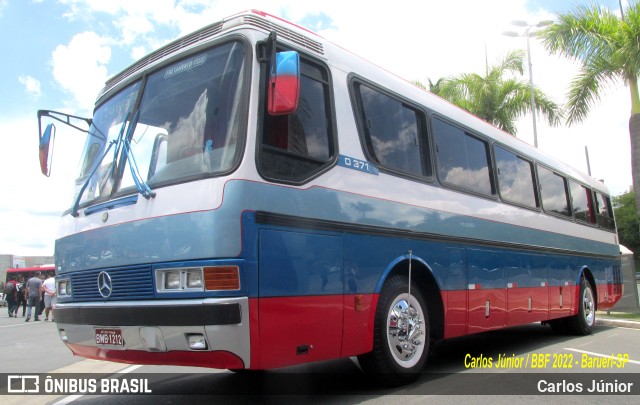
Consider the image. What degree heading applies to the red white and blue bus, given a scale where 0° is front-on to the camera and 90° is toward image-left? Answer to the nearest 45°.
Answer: approximately 45°

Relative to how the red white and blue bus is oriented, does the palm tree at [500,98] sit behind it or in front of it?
behind

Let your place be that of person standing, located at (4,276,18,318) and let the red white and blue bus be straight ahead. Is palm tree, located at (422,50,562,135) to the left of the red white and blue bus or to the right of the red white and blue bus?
left

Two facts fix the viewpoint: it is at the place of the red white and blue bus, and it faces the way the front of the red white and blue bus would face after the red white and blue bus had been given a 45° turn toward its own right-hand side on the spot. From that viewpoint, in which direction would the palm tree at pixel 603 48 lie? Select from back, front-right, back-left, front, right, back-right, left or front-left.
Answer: back-right
